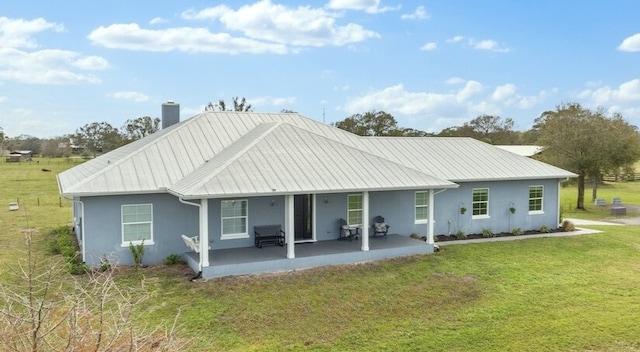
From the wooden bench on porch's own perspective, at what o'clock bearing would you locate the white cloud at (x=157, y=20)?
The white cloud is roughly at 5 o'clock from the wooden bench on porch.

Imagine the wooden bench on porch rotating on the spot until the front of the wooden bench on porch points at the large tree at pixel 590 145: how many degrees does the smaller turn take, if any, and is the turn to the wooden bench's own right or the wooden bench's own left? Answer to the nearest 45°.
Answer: approximately 135° to the wooden bench's own left

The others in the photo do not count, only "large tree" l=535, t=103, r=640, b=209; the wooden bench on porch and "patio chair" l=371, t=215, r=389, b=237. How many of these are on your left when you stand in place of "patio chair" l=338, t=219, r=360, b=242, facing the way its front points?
2

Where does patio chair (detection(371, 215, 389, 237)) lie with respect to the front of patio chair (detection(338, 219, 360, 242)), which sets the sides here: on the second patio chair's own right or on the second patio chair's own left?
on the second patio chair's own left

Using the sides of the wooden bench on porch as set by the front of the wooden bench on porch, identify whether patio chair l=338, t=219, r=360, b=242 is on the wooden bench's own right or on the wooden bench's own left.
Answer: on the wooden bench's own left

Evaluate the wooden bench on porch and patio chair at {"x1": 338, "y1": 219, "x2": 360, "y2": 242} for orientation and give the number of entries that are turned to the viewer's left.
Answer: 0

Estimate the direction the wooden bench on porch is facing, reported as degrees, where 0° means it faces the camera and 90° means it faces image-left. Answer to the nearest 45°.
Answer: approximately 0°

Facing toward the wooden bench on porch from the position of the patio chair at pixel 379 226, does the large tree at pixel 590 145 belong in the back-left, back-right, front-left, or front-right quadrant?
back-right

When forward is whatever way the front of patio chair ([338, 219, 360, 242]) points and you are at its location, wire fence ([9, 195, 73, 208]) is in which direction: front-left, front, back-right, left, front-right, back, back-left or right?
back

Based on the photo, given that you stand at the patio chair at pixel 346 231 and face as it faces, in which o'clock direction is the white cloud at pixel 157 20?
The white cloud is roughly at 6 o'clock from the patio chair.
